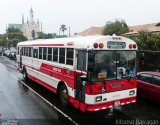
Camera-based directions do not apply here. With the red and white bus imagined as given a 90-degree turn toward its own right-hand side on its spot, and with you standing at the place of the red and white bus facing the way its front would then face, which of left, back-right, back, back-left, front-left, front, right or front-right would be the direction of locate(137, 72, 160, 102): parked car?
back

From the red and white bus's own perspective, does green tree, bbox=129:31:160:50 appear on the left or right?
on its left

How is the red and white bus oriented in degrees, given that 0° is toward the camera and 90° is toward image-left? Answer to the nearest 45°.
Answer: approximately 315°
